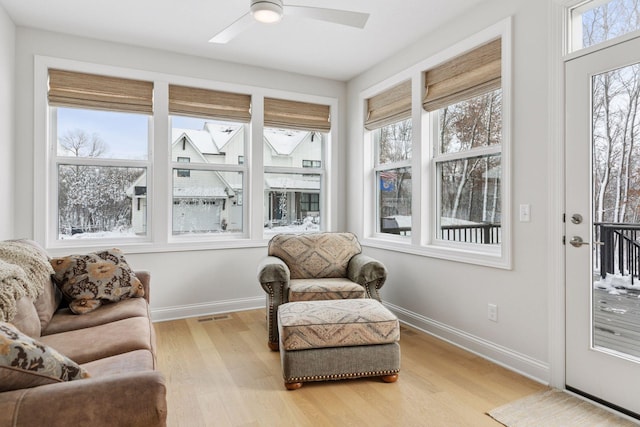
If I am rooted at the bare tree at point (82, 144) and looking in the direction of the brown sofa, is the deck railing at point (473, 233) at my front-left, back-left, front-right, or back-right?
front-left

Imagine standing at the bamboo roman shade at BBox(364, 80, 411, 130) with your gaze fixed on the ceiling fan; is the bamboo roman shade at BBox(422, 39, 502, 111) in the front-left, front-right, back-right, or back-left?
front-left

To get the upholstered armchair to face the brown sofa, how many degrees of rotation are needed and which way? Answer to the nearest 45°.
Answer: approximately 45° to its right

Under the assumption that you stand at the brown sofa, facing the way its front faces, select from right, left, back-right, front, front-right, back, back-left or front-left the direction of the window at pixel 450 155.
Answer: front

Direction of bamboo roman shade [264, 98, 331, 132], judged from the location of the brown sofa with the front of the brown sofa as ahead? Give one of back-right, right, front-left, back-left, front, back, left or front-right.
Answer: front-left

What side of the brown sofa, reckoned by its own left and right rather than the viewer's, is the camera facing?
right

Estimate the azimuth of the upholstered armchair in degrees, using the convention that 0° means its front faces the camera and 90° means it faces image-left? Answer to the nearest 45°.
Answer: approximately 0°

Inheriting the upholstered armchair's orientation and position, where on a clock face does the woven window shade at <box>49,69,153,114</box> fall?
The woven window shade is roughly at 3 o'clock from the upholstered armchair.

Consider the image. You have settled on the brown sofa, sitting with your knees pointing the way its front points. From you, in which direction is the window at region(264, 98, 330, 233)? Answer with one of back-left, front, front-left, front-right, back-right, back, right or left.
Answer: front-left

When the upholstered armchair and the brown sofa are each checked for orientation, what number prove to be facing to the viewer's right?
1

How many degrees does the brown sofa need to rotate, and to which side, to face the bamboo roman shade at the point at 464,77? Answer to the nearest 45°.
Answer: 0° — it already faces it

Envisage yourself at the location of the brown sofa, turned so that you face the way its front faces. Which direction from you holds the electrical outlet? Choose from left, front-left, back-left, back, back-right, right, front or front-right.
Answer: front

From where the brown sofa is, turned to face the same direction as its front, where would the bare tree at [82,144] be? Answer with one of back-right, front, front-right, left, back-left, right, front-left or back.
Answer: left

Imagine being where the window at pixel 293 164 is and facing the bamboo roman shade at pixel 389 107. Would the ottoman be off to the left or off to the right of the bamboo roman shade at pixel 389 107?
right

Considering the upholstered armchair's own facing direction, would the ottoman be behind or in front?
in front
